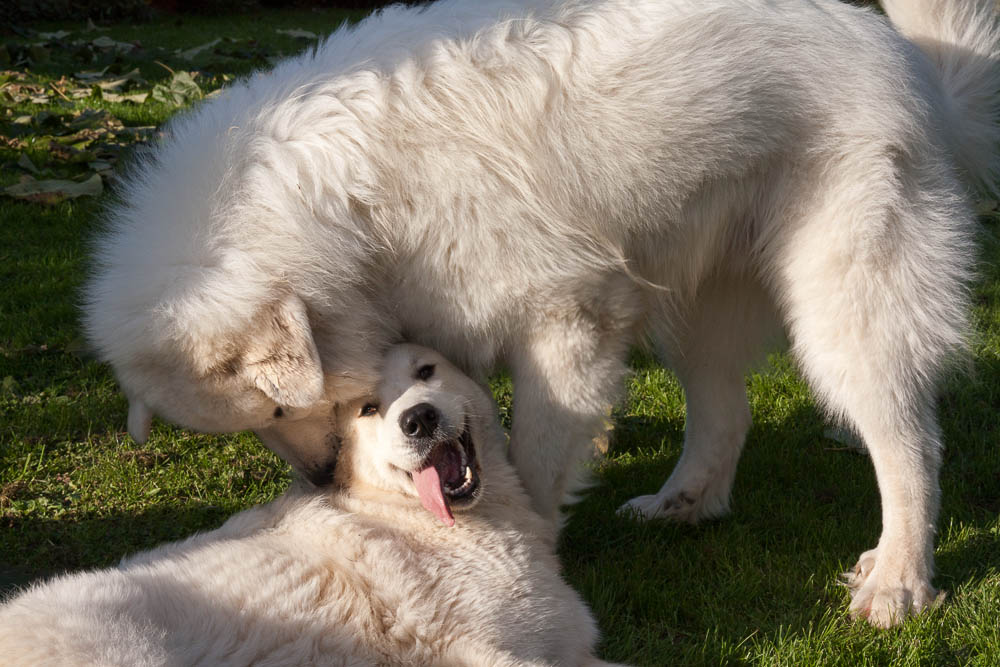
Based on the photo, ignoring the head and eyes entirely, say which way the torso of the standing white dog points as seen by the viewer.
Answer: to the viewer's left
